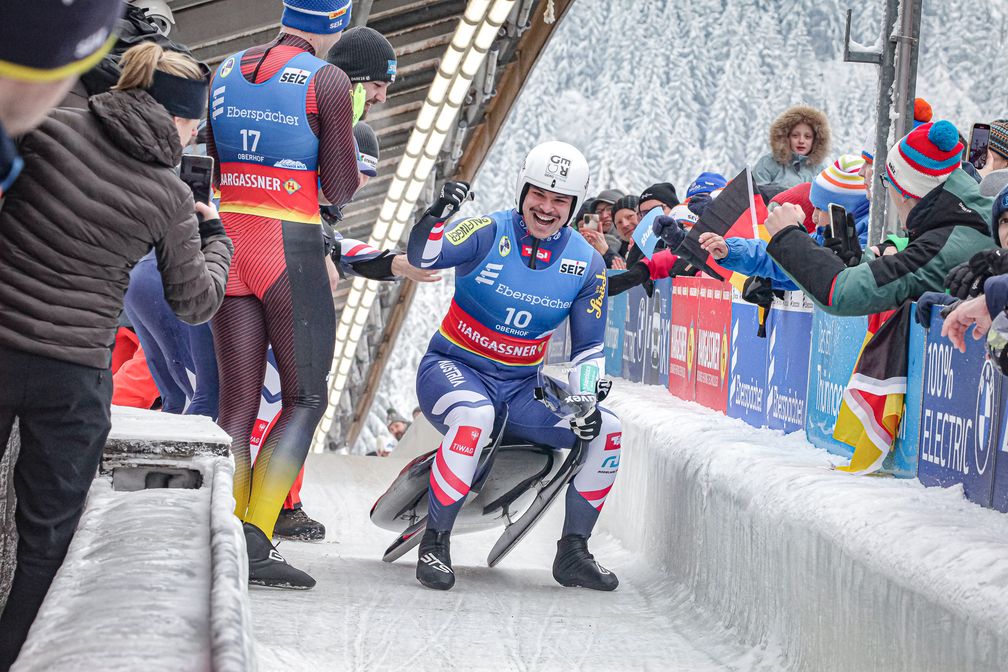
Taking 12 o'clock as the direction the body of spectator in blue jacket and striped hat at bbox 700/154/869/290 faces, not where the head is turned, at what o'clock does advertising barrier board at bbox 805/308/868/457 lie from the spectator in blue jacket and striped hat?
The advertising barrier board is roughly at 9 o'clock from the spectator in blue jacket and striped hat.

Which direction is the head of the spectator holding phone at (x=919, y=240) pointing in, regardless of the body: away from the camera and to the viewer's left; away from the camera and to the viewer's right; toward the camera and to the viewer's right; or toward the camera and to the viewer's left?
away from the camera and to the viewer's left

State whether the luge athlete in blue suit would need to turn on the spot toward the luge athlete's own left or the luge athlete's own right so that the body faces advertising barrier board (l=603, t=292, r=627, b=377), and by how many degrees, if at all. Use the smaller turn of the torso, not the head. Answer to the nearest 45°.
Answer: approximately 180°

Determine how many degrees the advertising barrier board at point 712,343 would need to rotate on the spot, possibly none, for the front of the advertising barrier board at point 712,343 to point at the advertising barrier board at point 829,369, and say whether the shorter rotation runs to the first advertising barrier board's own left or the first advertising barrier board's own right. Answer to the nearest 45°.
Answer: approximately 45° to the first advertising barrier board's own left

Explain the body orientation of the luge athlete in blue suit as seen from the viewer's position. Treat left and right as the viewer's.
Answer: facing the viewer

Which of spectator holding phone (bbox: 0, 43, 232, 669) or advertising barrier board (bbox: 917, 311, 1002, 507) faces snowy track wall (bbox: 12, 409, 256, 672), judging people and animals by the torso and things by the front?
the advertising barrier board

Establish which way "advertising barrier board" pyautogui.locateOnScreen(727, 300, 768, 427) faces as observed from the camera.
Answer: facing the viewer and to the left of the viewer

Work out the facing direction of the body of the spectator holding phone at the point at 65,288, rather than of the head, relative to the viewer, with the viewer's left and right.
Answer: facing away from the viewer and to the right of the viewer

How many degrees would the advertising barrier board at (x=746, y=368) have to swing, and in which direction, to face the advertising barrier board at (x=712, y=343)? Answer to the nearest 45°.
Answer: approximately 135° to its right

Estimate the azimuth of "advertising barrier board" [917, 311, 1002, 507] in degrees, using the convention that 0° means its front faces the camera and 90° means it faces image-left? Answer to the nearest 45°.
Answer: approximately 45°

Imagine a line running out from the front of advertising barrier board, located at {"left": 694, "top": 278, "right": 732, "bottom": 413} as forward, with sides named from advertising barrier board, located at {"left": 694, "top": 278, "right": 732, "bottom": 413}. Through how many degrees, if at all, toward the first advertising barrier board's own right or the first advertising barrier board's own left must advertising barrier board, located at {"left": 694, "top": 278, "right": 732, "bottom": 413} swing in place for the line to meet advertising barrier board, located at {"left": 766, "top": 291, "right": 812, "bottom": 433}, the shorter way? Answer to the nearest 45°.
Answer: approximately 45° to the first advertising barrier board's own left

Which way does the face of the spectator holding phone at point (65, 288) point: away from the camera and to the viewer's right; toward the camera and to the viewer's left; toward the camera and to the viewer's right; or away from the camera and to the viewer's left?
away from the camera and to the viewer's right

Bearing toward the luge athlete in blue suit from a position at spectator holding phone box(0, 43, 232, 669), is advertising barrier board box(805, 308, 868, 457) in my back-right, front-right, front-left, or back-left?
front-right
